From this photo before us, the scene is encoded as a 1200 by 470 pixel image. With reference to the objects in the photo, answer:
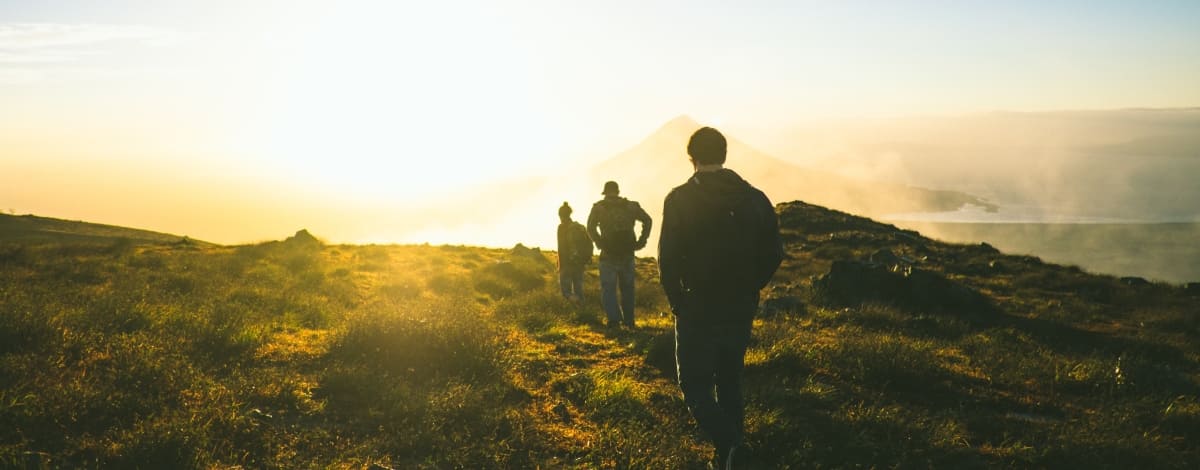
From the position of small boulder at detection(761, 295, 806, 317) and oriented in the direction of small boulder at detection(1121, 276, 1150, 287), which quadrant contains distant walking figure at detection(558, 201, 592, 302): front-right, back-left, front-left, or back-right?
back-left

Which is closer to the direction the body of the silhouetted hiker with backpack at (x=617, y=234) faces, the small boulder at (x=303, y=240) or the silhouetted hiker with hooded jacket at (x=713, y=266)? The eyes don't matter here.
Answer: the small boulder

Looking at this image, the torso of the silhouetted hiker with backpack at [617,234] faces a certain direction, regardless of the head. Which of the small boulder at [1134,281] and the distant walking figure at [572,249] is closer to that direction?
the distant walking figure

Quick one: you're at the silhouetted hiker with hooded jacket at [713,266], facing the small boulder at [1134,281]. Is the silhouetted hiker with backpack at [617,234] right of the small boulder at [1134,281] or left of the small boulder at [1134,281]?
left

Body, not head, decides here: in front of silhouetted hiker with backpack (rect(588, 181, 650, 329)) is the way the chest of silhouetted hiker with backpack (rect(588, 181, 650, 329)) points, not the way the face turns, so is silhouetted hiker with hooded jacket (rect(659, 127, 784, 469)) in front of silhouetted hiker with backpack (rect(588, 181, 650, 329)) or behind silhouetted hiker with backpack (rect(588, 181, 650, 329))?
behind

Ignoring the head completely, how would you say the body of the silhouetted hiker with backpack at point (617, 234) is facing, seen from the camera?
away from the camera

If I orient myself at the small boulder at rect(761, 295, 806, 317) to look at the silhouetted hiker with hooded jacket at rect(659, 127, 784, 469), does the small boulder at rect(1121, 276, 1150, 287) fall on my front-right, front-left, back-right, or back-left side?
back-left

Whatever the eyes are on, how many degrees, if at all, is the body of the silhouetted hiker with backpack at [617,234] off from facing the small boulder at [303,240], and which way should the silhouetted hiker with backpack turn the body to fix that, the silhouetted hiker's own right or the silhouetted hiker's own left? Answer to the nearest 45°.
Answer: approximately 45° to the silhouetted hiker's own left

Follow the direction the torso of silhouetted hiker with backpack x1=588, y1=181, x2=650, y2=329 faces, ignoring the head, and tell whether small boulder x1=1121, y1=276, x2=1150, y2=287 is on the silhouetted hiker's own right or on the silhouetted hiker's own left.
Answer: on the silhouetted hiker's own right
